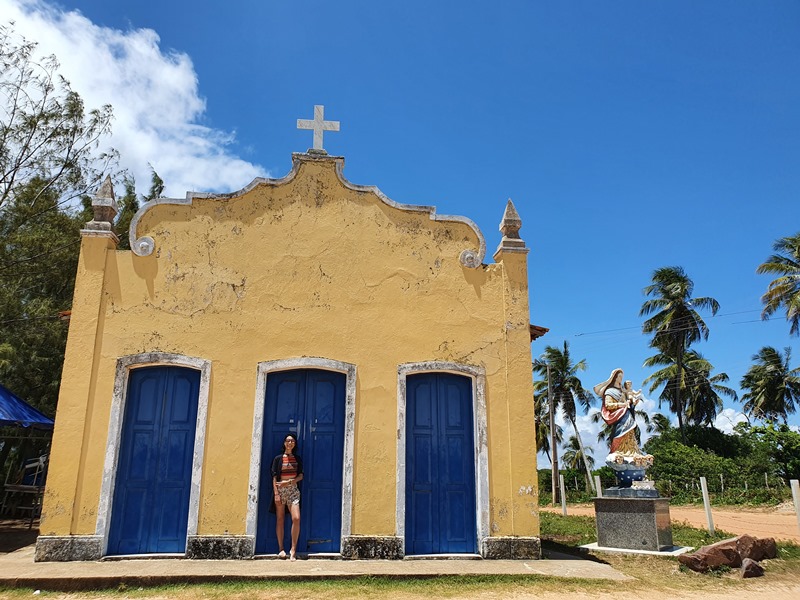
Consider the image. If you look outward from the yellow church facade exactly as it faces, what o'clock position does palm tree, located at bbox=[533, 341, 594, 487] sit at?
The palm tree is roughly at 7 o'clock from the yellow church facade.

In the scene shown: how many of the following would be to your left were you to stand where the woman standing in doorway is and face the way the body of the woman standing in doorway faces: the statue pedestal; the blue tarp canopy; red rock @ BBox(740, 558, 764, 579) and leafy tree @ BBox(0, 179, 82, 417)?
2

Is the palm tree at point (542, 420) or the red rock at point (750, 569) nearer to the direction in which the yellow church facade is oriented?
the red rock

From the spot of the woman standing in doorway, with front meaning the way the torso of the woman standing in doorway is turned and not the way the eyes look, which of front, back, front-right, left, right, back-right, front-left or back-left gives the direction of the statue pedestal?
left

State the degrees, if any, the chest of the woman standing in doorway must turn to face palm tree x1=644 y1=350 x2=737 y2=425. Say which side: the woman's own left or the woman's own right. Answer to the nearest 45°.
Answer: approximately 135° to the woman's own left

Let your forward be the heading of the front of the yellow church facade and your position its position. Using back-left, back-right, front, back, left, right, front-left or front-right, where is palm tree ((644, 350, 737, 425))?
back-left

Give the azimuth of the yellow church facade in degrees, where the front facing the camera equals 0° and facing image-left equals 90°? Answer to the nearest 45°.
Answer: approximately 0°

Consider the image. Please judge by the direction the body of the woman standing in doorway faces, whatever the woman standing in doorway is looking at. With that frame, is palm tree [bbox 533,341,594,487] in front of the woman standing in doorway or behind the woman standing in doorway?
behind

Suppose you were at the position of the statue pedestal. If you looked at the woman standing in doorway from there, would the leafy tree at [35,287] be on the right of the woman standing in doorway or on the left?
right

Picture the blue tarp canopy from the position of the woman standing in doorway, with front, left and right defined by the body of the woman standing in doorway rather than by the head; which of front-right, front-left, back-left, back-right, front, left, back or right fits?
back-right

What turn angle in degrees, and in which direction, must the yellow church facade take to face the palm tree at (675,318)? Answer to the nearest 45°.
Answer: approximately 135° to its left
